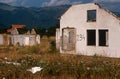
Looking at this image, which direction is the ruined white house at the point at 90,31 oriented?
toward the camera
